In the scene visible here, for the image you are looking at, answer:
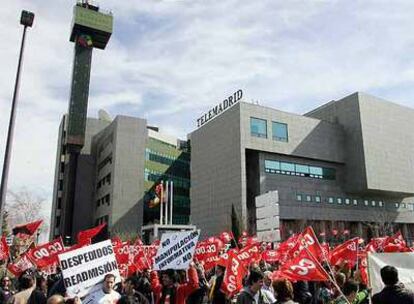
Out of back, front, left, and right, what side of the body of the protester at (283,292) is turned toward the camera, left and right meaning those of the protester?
back

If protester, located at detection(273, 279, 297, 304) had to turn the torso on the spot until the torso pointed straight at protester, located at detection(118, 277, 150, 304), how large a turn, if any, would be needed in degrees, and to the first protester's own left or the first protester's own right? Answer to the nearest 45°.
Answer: approximately 45° to the first protester's own left

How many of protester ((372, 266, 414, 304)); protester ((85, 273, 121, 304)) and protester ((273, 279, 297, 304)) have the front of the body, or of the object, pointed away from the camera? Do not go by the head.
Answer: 2

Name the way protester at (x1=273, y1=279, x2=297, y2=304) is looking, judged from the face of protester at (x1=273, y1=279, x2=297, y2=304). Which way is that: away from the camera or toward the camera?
away from the camera

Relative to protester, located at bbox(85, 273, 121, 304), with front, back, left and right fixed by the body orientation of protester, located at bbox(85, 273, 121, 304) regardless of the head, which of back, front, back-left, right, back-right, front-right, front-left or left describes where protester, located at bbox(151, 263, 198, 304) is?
left

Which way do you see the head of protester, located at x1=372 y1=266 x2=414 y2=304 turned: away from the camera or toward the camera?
away from the camera

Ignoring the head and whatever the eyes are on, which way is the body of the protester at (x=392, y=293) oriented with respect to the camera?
away from the camera

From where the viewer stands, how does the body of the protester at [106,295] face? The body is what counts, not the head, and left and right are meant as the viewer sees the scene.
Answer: facing the viewer and to the right of the viewer
